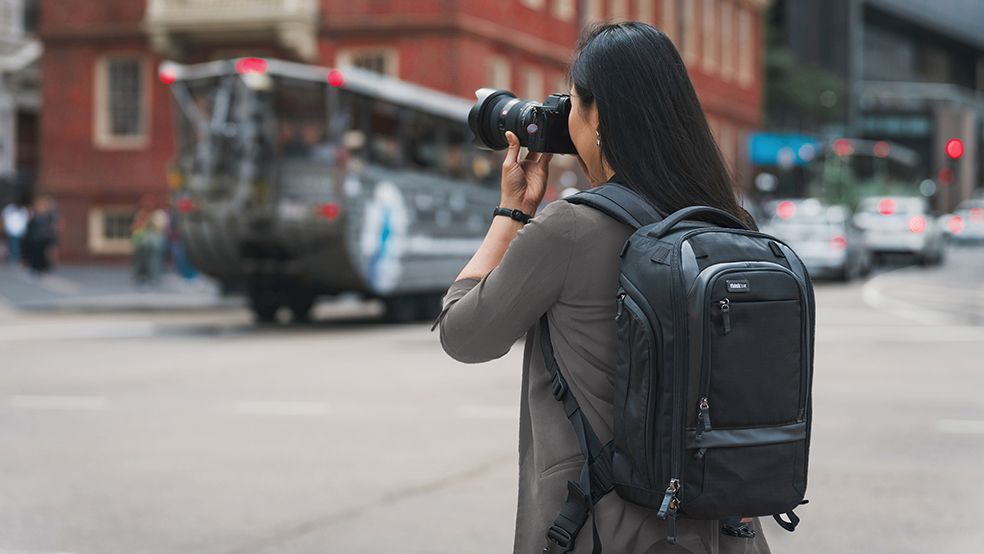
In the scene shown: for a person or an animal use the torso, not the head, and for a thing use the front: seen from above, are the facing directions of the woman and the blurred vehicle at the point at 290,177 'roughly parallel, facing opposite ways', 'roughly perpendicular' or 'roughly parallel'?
roughly perpendicular

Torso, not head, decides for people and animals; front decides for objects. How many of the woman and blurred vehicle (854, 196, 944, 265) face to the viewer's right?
0

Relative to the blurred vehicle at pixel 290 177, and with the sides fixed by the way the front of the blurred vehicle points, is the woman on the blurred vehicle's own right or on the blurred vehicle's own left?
on the blurred vehicle's own right

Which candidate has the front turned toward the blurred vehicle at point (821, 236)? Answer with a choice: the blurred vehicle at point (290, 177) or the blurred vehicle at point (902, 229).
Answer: the blurred vehicle at point (290, 177)

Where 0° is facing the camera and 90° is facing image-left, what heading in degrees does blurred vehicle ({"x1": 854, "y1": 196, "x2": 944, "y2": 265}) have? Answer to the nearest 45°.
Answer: approximately 180°

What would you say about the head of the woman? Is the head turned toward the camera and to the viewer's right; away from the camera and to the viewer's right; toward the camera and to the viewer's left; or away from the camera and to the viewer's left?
away from the camera and to the viewer's left

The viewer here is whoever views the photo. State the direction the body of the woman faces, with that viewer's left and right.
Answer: facing away from the viewer and to the left of the viewer

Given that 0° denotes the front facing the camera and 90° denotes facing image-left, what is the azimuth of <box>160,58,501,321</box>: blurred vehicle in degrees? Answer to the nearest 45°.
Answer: approximately 225°

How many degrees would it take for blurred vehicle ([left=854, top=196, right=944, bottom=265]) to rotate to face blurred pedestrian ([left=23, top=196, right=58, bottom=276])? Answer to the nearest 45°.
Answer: approximately 135° to its left

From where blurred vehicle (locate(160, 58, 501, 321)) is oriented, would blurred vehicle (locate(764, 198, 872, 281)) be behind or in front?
in front

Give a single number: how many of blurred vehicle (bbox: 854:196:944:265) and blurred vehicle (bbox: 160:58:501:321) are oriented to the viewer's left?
0
